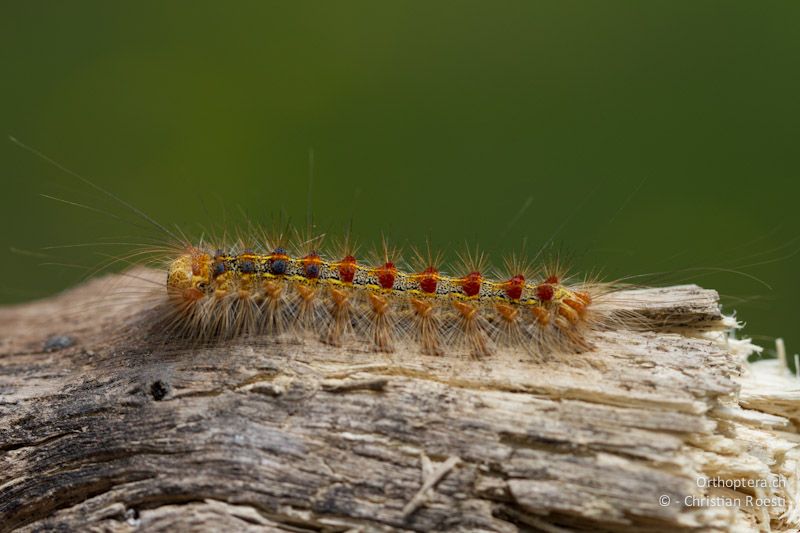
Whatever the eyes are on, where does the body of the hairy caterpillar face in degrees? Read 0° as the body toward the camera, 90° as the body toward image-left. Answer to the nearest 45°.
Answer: approximately 90°
